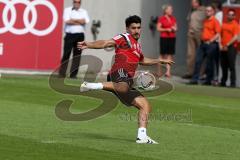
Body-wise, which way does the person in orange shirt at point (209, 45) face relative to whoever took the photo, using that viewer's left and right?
facing the viewer and to the left of the viewer

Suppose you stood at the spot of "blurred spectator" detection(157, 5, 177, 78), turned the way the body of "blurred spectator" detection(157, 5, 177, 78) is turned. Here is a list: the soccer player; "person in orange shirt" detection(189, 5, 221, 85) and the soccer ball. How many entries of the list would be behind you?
0

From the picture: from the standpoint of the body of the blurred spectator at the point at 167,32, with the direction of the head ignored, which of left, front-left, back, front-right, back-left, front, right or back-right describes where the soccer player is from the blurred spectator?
front-right

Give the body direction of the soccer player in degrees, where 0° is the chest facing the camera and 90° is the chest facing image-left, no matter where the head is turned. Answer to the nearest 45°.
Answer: approximately 315°

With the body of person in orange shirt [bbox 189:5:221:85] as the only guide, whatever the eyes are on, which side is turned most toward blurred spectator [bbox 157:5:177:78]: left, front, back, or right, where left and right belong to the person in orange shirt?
right

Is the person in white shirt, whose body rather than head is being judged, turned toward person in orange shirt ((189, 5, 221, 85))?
no

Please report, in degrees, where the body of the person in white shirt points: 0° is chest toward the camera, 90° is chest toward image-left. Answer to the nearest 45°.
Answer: approximately 0°

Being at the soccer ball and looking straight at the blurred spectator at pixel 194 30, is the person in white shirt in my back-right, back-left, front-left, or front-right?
front-left

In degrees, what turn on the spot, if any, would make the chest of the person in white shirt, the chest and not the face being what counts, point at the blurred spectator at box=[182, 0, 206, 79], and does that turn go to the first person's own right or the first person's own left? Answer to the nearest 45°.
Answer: approximately 90° to the first person's own left

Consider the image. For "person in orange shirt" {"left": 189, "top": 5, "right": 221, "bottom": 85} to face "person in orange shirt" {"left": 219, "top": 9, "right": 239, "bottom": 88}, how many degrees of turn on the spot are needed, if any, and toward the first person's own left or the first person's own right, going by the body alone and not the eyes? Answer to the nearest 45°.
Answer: approximately 135° to the first person's own left

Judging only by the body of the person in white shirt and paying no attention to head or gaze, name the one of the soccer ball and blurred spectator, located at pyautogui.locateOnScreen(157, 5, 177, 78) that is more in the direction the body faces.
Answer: the soccer ball

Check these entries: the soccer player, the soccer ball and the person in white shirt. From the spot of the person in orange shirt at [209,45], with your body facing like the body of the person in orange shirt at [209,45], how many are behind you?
0

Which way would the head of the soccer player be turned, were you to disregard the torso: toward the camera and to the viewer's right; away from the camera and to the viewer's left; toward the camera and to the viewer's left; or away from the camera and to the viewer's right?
toward the camera and to the viewer's right

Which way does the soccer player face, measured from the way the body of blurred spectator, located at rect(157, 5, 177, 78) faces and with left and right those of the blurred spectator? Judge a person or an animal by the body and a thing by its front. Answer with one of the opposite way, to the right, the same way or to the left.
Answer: the same way

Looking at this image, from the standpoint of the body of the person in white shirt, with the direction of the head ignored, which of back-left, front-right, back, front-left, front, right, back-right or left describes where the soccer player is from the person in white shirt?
front
